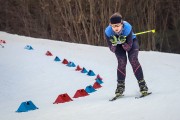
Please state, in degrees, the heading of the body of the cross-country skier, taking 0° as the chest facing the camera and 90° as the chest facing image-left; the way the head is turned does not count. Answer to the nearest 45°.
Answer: approximately 45°
